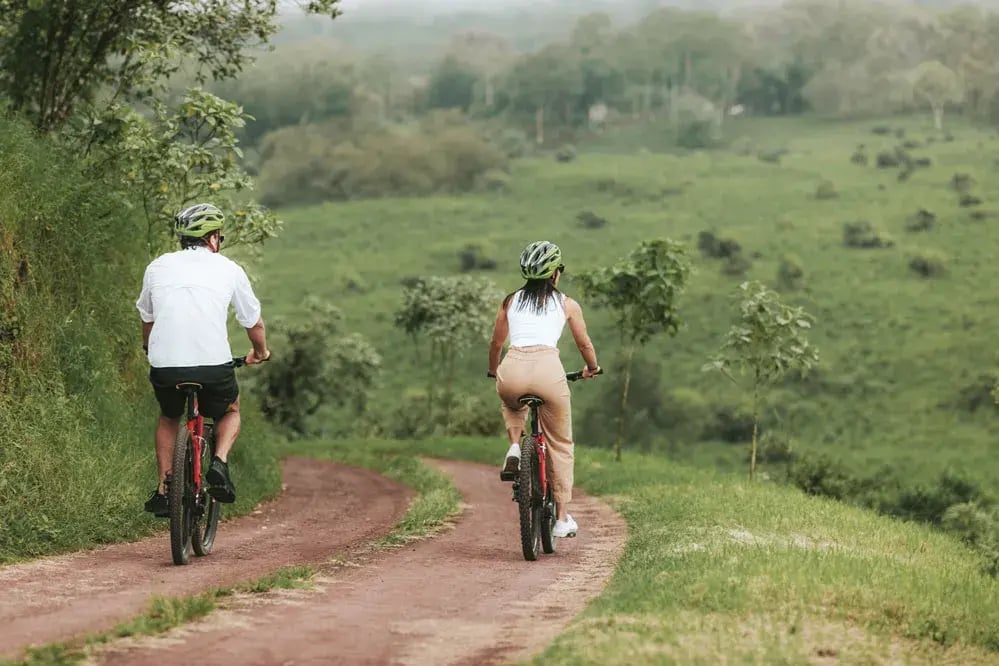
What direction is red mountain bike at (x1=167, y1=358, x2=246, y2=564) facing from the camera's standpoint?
away from the camera

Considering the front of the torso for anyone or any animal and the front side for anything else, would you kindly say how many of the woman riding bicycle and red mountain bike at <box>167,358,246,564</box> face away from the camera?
2

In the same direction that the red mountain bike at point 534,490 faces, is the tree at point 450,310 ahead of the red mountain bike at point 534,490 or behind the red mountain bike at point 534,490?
ahead

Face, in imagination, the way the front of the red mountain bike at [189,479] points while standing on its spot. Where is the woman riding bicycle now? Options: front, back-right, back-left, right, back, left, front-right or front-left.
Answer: right

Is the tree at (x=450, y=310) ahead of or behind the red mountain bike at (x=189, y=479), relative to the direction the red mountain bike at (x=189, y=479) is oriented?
ahead

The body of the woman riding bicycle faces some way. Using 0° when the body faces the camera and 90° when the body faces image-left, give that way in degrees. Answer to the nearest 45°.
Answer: approximately 180°

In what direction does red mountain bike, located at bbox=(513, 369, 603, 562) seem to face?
away from the camera

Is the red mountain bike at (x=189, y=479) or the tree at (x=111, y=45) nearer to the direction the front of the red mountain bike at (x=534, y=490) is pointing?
the tree

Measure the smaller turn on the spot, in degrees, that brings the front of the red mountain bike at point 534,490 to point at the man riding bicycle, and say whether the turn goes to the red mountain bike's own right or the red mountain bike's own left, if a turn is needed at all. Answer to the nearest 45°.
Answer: approximately 90° to the red mountain bike's own left
